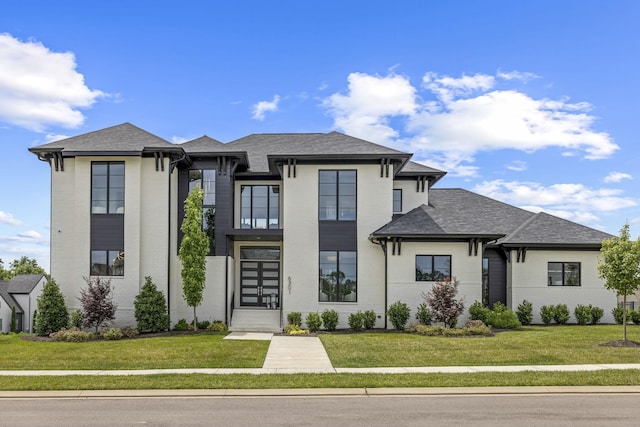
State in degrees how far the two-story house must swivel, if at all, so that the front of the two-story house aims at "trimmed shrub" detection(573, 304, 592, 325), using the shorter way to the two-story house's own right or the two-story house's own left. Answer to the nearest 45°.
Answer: approximately 90° to the two-story house's own left

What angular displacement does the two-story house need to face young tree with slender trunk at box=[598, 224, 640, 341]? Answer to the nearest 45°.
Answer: approximately 45° to its left

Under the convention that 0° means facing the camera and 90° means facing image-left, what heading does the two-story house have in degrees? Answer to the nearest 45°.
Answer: approximately 0°

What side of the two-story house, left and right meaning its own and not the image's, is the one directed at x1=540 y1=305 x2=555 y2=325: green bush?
left

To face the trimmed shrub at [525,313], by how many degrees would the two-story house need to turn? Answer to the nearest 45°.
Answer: approximately 90° to its left

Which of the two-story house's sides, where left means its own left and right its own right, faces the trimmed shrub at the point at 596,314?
left
